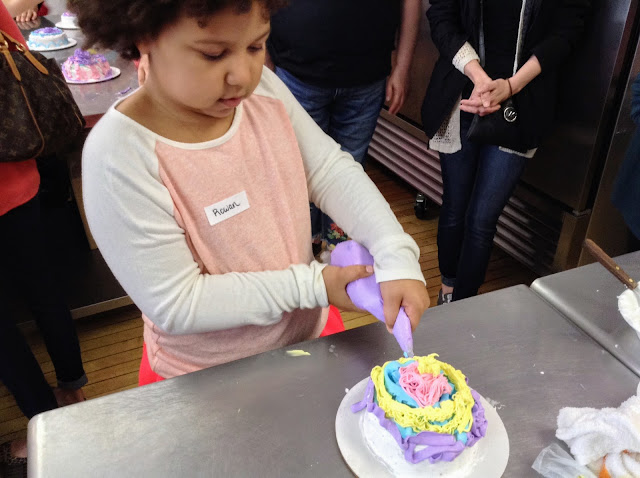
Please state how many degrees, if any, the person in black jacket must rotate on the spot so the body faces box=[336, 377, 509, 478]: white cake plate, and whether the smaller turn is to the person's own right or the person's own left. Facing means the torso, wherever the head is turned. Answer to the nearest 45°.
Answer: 0° — they already face it

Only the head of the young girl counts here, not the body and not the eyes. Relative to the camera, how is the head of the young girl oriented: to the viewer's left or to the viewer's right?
to the viewer's right

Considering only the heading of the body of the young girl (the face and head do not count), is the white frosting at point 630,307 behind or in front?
in front

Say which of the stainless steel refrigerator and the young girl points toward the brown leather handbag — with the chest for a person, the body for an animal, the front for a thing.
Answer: the stainless steel refrigerator

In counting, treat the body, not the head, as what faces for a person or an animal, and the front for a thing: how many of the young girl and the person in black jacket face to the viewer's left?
0

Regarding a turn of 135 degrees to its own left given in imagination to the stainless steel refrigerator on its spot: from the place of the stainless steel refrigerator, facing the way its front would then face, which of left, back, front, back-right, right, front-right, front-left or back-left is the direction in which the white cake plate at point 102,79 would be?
back

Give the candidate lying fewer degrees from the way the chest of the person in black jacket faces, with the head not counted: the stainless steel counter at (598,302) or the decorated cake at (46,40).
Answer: the stainless steel counter

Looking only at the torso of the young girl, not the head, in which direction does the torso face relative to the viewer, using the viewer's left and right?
facing the viewer and to the right of the viewer

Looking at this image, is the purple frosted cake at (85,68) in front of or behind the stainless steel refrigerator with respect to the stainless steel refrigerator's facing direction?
in front

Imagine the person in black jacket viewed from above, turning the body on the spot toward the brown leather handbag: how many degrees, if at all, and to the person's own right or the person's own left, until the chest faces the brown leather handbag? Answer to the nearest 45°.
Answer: approximately 45° to the person's own right

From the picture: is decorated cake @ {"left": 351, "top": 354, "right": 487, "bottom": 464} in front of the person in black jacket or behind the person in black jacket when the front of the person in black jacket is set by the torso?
in front

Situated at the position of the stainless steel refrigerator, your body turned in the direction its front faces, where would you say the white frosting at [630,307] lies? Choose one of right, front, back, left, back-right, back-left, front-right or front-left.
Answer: front-left

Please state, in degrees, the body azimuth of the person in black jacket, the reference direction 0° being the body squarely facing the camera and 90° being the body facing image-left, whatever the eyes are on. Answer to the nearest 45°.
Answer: approximately 0°

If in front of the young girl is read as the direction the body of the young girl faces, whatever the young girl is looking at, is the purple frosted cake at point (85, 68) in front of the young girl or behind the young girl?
behind

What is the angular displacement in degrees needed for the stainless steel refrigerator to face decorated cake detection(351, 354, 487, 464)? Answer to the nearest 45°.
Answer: approximately 45° to its left
